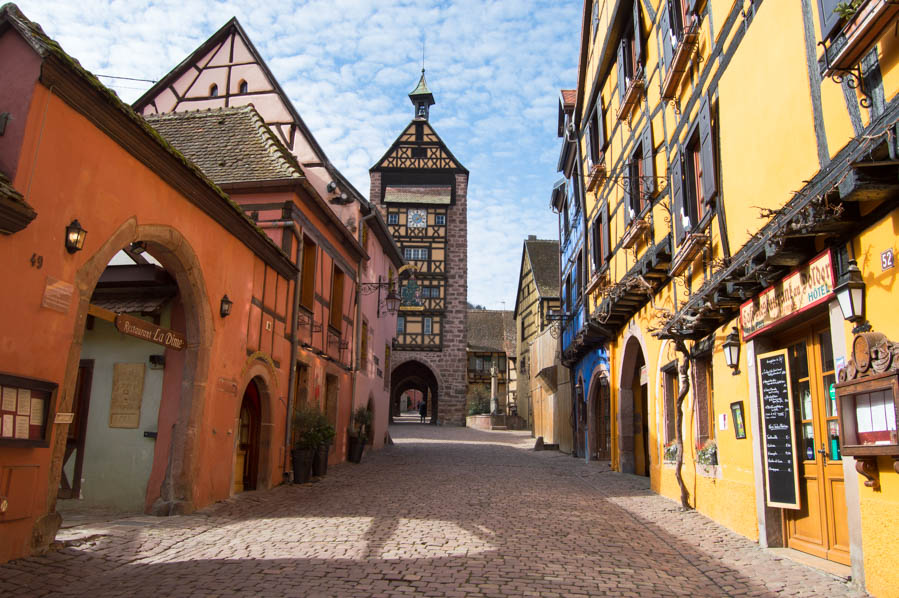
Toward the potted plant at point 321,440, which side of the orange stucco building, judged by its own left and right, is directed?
left

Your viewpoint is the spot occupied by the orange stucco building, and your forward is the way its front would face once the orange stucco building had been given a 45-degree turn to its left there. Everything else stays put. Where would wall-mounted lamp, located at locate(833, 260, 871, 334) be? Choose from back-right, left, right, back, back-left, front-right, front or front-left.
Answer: front-right

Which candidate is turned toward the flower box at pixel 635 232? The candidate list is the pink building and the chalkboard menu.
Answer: the pink building

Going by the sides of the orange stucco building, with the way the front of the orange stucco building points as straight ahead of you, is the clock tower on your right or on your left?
on your left

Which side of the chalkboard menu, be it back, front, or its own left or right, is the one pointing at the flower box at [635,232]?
right

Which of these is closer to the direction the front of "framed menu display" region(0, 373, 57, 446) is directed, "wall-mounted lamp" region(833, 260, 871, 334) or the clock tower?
the wall-mounted lamp

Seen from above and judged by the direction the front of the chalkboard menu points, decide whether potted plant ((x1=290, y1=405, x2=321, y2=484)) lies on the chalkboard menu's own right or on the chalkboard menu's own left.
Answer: on the chalkboard menu's own right

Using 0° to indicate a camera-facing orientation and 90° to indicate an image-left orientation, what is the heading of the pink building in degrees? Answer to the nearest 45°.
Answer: approximately 315°

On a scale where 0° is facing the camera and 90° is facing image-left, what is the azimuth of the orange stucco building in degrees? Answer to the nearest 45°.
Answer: approximately 315°

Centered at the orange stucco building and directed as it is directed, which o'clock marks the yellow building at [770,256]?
The yellow building is roughly at 11 o'clock from the orange stucco building.

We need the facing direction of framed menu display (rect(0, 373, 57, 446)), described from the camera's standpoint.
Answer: facing the viewer and to the right of the viewer

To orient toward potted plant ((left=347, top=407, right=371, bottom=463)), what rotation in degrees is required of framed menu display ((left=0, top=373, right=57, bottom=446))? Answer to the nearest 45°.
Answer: approximately 90° to its left

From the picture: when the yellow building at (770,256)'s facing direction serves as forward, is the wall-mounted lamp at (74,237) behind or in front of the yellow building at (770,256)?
in front

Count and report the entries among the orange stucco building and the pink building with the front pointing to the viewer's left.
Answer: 0
